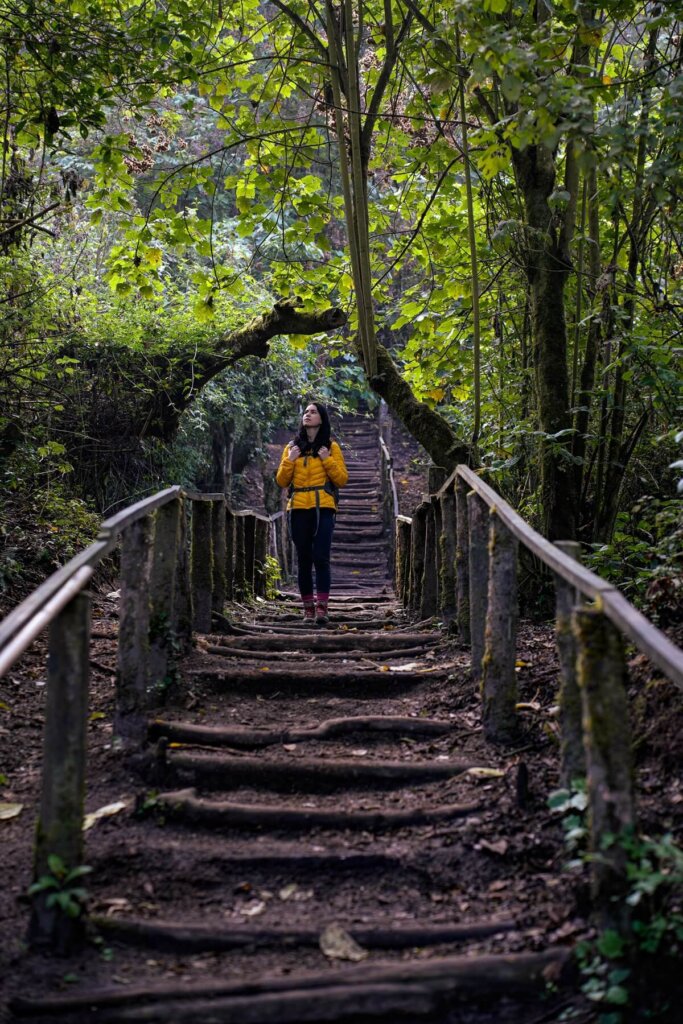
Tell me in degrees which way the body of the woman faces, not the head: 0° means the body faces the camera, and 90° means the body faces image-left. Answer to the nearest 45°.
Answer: approximately 0°

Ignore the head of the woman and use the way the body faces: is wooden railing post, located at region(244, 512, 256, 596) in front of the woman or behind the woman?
behind

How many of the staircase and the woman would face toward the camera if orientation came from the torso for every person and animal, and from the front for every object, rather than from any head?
2

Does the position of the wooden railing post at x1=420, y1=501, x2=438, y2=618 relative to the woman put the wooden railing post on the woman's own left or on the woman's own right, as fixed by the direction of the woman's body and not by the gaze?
on the woman's own left
